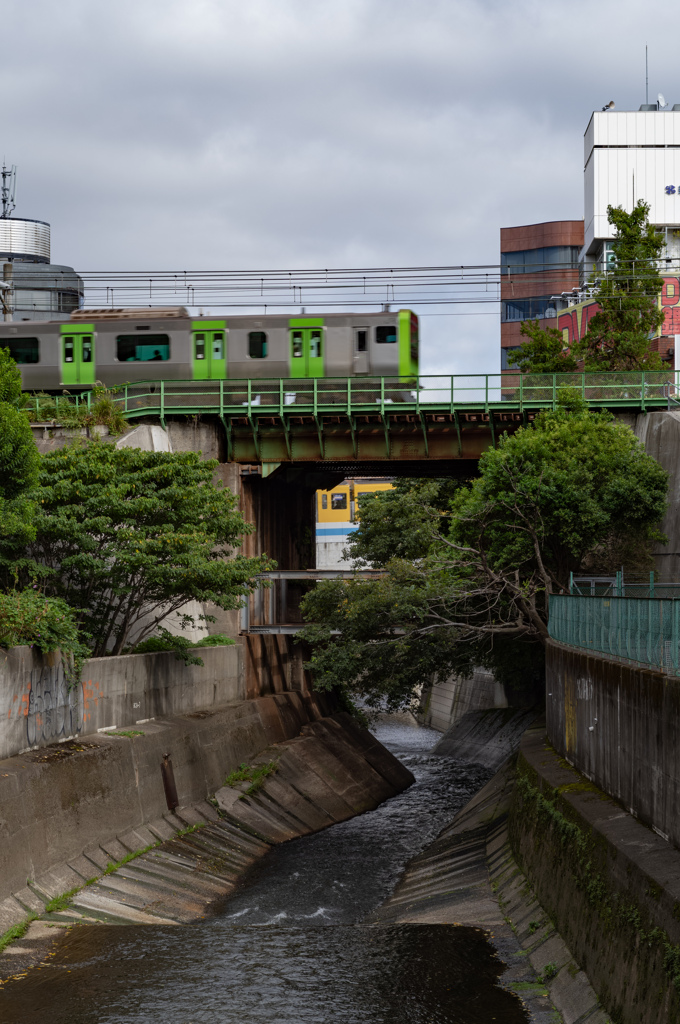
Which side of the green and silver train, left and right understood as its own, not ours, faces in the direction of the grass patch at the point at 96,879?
right

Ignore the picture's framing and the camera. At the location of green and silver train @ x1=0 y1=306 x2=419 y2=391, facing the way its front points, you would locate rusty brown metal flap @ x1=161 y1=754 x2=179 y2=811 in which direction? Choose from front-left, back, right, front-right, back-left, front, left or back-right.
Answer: right

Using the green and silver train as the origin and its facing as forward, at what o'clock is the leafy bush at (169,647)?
The leafy bush is roughly at 3 o'clock from the green and silver train.

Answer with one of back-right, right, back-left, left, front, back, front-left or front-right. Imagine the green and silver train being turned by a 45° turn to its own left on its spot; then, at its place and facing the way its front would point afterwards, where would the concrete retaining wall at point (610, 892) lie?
back-right

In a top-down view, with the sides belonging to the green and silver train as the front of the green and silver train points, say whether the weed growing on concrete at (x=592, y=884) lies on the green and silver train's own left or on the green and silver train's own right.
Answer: on the green and silver train's own right

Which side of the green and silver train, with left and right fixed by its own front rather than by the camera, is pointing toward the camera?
right

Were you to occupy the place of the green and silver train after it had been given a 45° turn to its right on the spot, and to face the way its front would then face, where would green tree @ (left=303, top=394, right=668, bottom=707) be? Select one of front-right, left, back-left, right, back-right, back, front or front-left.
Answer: front

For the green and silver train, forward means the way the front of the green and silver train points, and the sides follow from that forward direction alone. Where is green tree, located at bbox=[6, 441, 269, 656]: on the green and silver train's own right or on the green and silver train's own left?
on the green and silver train's own right

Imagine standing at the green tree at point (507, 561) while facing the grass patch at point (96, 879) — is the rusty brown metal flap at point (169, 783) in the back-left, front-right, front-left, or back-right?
front-right

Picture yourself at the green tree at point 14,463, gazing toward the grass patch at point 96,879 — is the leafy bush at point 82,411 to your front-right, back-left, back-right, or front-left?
back-left
